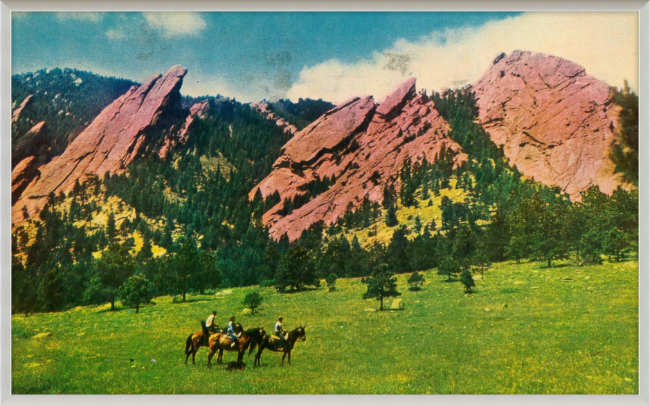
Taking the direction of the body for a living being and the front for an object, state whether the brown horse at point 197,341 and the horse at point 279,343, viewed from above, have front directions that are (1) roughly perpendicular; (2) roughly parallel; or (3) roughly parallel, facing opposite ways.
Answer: roughly parallel

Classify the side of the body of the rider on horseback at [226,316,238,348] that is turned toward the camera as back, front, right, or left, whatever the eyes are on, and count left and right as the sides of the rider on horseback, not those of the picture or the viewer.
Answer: right

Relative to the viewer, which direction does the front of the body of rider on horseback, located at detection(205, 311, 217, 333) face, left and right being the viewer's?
facing to the right of the viewer

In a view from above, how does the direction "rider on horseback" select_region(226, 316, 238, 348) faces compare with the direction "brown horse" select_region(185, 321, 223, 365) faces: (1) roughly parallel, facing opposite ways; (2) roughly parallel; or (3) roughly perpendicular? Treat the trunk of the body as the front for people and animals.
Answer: roughly parallel

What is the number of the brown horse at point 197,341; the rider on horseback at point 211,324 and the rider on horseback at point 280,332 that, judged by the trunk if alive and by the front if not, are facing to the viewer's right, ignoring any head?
3

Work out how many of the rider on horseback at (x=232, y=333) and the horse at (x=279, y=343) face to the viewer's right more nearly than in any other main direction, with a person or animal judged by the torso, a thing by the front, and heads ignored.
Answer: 2

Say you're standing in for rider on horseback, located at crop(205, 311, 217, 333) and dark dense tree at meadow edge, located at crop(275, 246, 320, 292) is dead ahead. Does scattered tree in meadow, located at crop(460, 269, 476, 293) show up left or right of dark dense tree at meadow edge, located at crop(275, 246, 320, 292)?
right

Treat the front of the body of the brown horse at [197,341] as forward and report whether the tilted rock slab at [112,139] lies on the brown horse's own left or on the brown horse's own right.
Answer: on the brown horse's own left

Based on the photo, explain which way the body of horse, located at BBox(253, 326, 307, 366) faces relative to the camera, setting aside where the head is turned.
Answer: to the viewer's right

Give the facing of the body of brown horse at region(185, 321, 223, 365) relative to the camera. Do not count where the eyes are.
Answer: to the viewer's right

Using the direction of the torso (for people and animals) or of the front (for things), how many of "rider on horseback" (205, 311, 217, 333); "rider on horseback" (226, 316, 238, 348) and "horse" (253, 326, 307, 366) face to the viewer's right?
3

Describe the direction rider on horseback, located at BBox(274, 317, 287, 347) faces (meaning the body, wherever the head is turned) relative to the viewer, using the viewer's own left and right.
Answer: facing to the right of the viewer
